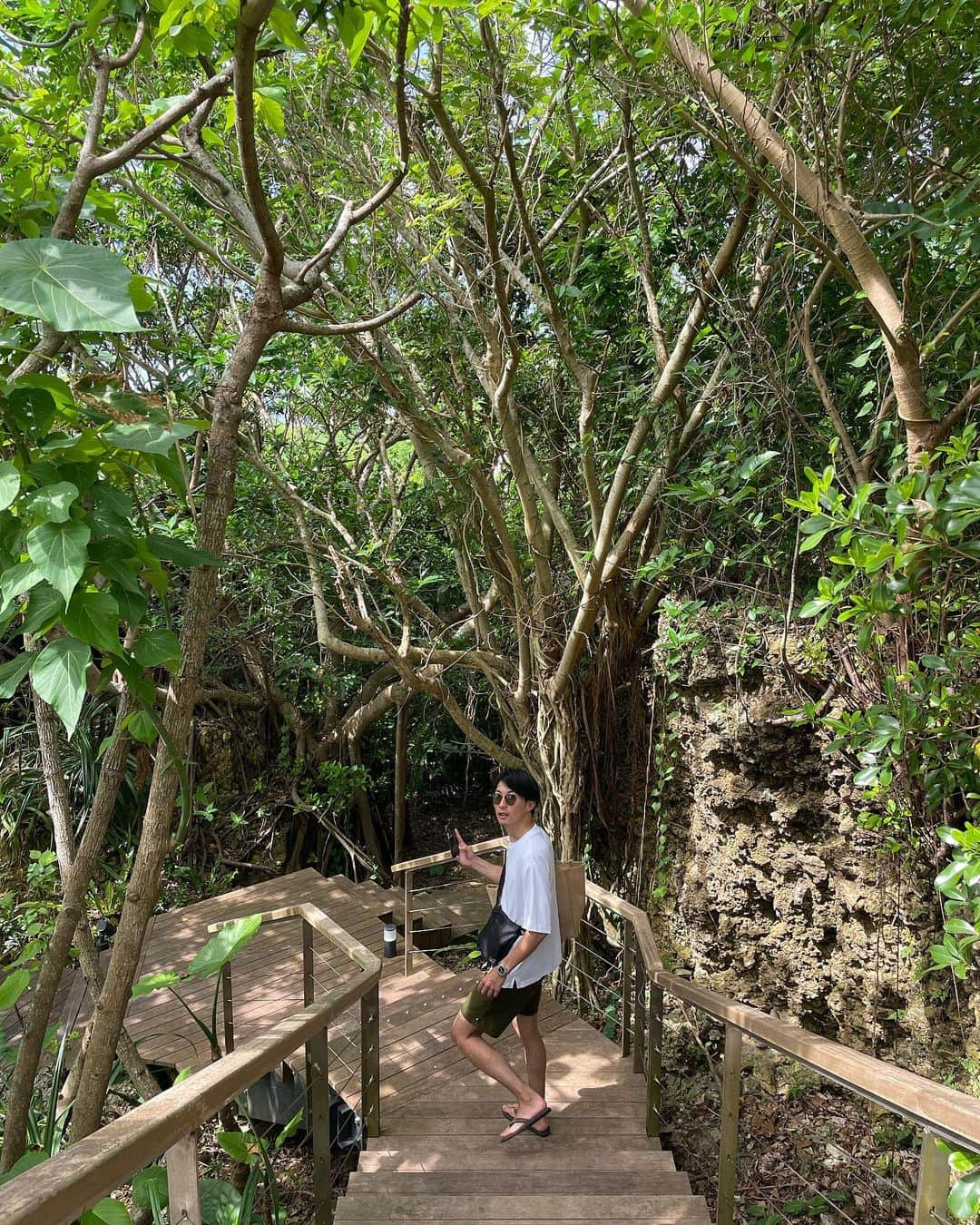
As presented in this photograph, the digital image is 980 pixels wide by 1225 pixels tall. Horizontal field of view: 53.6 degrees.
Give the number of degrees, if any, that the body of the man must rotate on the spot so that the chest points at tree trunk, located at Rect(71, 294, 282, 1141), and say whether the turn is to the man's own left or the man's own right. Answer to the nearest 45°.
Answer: approximately 45° to the man's own left

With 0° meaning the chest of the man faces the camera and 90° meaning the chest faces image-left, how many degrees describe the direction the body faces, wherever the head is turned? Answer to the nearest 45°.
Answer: approximately 90°

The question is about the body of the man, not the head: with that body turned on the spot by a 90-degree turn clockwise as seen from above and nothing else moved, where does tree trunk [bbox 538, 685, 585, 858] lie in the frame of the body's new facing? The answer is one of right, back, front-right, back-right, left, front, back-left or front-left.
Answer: front
